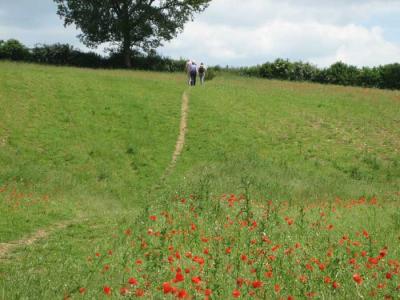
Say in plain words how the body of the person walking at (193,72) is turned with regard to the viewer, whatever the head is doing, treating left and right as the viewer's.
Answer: facing away from the viewer
